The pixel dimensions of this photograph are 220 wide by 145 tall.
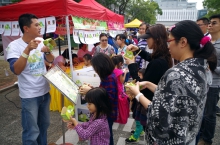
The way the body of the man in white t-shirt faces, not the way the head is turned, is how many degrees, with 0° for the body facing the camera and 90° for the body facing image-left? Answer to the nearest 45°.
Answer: approximately 315°

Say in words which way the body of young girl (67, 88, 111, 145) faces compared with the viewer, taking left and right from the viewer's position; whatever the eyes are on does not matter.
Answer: facing to the left of the viewer

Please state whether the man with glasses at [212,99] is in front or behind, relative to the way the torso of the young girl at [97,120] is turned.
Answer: behind

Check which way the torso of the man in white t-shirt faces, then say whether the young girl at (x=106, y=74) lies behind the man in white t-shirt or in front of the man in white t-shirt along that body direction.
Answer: in front

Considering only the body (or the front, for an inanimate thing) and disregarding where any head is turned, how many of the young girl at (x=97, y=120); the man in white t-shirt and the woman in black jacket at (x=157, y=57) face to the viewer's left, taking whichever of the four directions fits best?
2

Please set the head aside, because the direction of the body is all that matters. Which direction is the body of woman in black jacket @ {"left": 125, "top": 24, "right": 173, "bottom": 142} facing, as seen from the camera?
to the viewer's left

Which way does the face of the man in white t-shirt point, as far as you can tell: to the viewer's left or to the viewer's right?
to the viewer's right

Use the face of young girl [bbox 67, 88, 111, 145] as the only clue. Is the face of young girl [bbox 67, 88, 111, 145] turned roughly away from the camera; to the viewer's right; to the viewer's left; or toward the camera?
to the viewer's left

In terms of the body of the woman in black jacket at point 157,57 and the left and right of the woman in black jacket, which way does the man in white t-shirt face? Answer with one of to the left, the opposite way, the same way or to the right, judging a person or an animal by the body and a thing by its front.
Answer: the opposite way

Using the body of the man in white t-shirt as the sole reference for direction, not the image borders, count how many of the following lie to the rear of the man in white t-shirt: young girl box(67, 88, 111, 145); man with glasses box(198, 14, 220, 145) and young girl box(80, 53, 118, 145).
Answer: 0

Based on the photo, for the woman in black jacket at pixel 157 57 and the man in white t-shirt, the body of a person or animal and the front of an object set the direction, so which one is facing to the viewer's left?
the woman in black jacket
